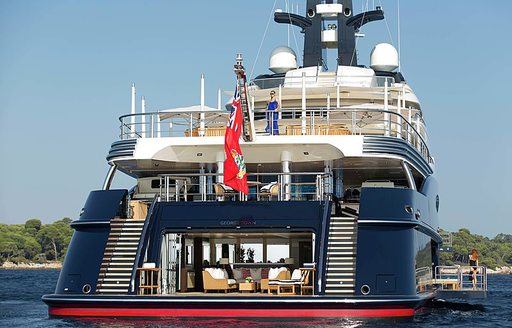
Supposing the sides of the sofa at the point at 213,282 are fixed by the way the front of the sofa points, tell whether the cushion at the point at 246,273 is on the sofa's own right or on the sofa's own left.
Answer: on the sofa's own left

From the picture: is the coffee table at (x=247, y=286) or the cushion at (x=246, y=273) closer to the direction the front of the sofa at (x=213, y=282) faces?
the coffee table

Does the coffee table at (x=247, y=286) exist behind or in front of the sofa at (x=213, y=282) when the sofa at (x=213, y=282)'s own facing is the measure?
in front

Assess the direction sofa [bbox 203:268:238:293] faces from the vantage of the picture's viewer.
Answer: facing to the right of the viewer

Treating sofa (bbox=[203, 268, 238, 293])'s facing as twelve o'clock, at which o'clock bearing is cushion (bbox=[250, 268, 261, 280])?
The cushion is roughly at 10 o'clock from the sofa.
